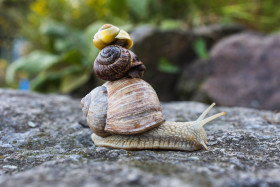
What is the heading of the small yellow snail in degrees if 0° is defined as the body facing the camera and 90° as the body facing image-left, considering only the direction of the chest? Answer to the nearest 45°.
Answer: approximately 270°

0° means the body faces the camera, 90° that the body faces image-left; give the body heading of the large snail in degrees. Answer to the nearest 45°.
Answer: approximately 270°

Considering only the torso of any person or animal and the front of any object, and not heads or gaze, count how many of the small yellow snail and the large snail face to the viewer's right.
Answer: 2

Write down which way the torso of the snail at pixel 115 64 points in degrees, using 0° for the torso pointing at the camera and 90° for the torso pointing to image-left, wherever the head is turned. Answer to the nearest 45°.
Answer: approximately 270°
